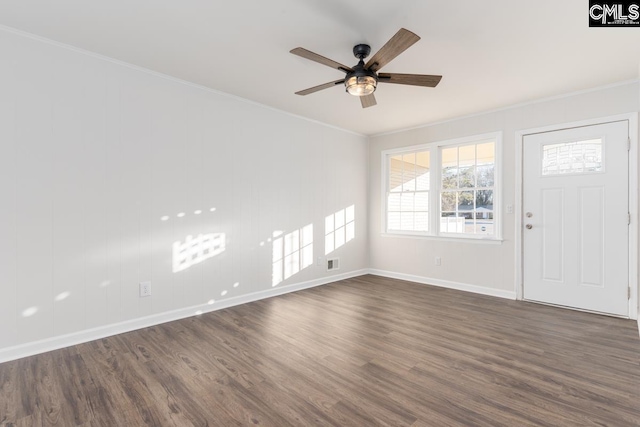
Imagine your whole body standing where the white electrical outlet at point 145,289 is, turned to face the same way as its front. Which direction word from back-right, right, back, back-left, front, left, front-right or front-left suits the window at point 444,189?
left

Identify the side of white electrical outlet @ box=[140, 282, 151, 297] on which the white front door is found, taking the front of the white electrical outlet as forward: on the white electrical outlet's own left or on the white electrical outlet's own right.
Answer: on the white electrical outlet's own left

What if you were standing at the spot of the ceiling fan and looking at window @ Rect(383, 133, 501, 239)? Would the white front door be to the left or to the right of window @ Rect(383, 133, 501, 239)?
right

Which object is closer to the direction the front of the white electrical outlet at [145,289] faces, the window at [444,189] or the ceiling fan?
the ceiling fan

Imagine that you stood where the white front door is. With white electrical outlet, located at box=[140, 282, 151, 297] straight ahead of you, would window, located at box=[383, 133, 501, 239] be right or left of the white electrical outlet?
right

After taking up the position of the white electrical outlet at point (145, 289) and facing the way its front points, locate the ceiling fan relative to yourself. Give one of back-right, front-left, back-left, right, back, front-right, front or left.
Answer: front-left
